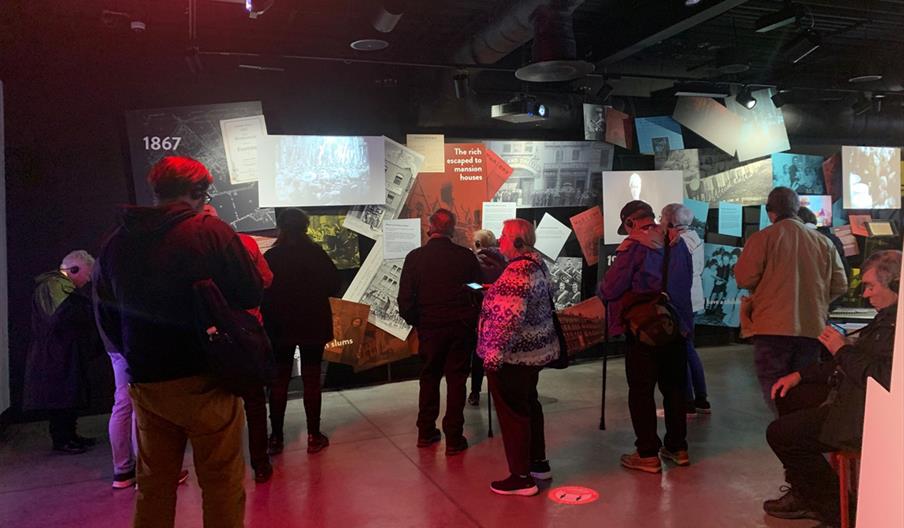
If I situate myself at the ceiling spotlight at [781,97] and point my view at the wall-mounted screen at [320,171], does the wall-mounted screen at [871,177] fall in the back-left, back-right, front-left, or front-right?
back-right

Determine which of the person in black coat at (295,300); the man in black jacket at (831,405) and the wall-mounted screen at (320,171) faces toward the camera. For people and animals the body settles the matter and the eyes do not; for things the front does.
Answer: the wall-mounted screen

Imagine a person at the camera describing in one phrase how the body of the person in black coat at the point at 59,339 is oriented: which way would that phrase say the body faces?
to the viewer's right

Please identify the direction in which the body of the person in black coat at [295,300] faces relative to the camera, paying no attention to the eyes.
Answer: away from the camera

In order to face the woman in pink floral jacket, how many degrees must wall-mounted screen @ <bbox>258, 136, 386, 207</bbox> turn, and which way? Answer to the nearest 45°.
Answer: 0° — it already faces them

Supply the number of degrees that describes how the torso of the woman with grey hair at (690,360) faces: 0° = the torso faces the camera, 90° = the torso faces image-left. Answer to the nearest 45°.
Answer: approximately 135°

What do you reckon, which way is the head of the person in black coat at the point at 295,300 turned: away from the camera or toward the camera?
away from the camera

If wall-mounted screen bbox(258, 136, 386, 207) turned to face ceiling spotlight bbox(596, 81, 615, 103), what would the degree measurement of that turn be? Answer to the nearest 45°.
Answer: approximately 90° to its left

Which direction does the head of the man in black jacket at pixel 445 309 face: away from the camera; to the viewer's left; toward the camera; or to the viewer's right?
away from the camera

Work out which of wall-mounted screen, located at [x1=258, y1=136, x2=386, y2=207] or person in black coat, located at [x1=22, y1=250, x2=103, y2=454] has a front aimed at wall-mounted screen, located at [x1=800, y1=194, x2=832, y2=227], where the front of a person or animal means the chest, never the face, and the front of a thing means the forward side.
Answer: the person in black coat

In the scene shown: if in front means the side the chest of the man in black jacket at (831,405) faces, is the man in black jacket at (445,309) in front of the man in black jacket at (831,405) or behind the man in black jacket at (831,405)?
in front

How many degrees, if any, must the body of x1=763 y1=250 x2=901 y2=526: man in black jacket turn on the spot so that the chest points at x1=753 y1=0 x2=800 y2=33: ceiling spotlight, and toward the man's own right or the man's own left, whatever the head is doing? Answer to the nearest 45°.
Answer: approximately 90° to the man's own right

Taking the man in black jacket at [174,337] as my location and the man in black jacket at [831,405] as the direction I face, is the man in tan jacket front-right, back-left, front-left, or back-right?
front-left

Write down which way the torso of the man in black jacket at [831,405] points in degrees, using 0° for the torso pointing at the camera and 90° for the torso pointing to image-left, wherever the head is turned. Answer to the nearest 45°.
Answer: approximately 90°

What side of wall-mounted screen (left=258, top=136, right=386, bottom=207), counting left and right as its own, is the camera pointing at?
front
